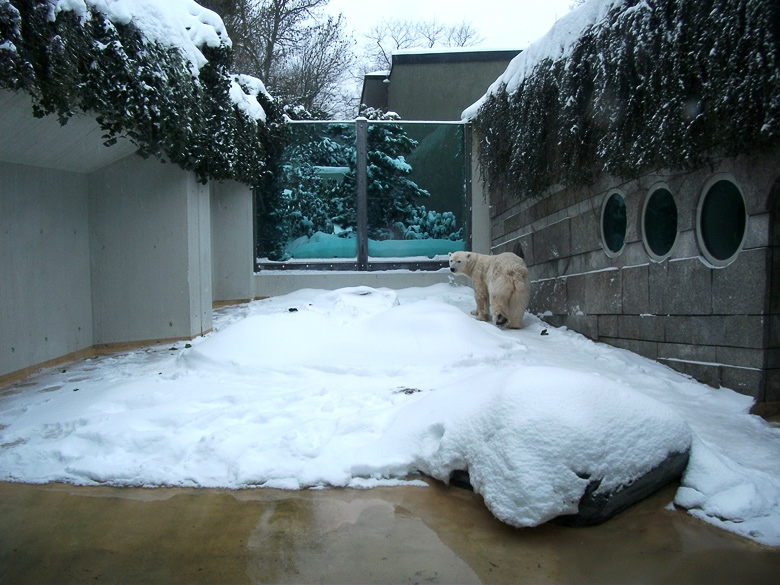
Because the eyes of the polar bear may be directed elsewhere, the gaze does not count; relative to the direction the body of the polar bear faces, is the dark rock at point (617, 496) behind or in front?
behind

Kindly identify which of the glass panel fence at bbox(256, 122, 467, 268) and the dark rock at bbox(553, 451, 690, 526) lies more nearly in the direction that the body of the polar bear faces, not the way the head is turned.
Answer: the glass panel fence

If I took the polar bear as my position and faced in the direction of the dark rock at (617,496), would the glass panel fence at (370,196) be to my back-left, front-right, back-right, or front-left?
back-right

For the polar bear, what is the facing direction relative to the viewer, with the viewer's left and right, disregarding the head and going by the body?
facing away from the viewer and to the left of the viewer

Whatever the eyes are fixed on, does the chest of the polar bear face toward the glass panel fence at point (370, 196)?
yes

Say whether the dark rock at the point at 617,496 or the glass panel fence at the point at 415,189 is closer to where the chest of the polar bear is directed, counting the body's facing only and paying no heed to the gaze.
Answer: the glass panel fence

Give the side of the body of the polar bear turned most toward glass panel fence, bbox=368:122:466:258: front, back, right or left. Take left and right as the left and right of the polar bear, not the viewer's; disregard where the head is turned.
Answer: front
